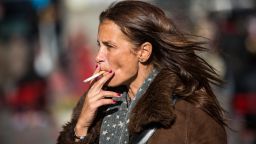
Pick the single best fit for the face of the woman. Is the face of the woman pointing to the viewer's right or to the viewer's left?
to the viewer's left

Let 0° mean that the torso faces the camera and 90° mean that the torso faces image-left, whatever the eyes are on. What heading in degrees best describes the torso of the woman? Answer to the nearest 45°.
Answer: approximately 45°
